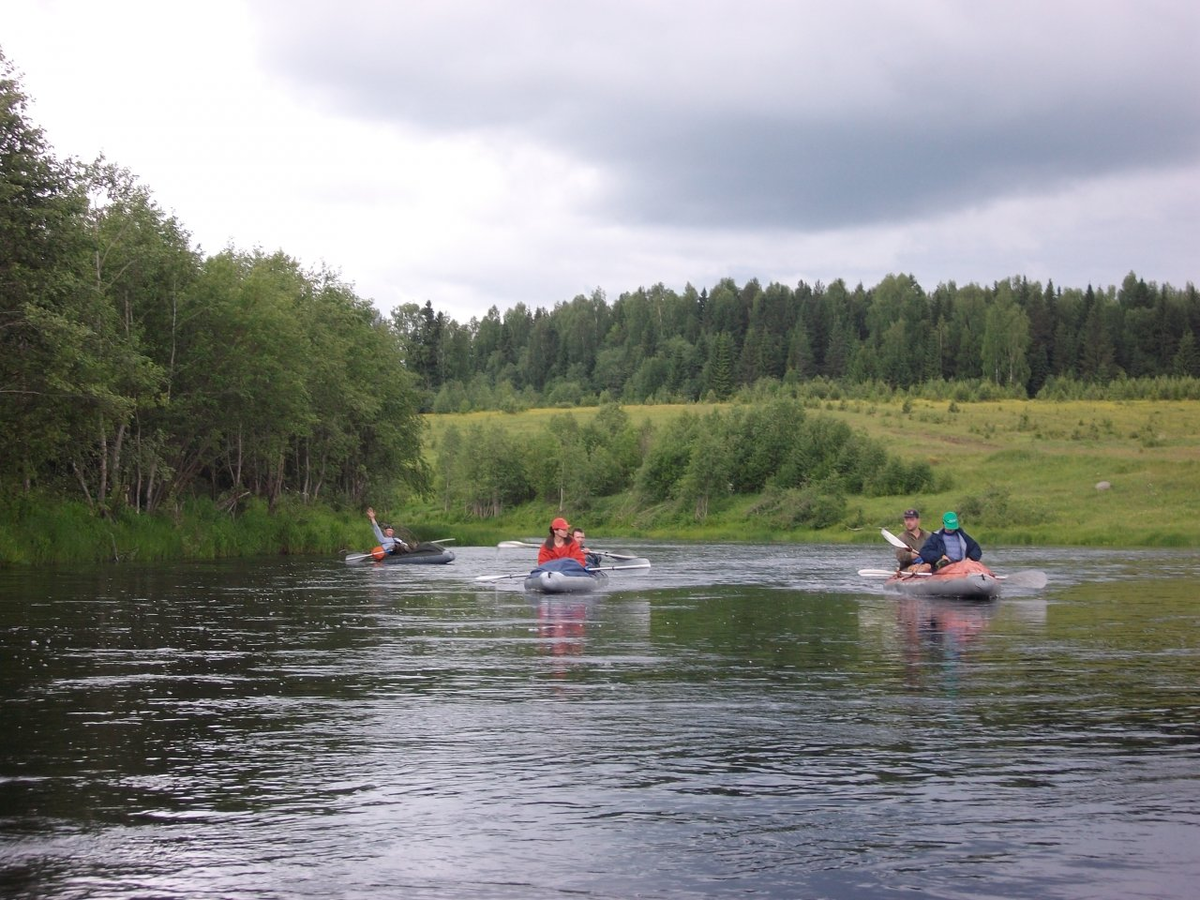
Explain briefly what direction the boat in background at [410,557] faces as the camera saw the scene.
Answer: facing to the right of the viewer

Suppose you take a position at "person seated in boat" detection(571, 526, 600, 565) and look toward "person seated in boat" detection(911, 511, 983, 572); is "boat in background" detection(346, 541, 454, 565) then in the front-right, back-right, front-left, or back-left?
back-left

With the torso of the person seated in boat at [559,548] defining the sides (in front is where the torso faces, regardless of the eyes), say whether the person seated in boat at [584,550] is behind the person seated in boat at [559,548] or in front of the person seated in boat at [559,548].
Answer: behind

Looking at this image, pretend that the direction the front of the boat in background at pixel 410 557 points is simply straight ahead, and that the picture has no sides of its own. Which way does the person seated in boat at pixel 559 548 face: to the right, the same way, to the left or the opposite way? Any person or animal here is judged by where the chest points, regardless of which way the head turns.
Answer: to the right

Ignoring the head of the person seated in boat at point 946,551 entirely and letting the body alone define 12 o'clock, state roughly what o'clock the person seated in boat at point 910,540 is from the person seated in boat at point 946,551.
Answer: the person seated in boat at point 910,540 is roughly at 5 o'clock from the person seated in boat at point 946,551.

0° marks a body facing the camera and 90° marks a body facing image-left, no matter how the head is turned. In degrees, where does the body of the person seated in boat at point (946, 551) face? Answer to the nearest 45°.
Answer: approximately 0°

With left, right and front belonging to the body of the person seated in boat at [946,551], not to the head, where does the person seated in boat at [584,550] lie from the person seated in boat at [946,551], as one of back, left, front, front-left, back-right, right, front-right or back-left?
right

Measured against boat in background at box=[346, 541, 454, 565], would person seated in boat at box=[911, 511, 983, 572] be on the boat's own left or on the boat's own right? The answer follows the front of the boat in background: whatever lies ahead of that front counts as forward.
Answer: on the boat's own right

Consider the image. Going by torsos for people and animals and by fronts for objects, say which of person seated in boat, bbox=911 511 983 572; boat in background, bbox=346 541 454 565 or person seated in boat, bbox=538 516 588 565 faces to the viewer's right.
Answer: the boat in background

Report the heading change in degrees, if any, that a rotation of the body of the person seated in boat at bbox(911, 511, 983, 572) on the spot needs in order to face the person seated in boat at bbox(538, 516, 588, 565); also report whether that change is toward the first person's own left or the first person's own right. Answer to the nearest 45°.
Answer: approximately 90° to the first person's own right
